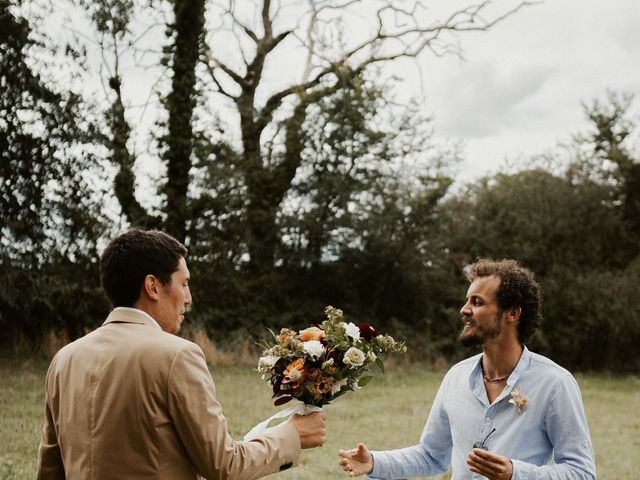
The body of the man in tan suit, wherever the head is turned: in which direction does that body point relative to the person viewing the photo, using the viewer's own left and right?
facing away from the viewer and to the right of the viewer

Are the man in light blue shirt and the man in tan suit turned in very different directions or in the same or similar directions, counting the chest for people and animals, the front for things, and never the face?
very different directions

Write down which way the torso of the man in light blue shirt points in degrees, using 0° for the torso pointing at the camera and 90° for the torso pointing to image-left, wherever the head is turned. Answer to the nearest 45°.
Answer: approximately 45°

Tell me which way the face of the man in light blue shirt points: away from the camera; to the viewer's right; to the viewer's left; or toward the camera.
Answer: to the viewer's left

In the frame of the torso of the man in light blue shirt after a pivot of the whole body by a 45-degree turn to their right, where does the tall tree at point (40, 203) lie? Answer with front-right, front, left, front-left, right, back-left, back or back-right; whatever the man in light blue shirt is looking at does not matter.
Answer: front-right

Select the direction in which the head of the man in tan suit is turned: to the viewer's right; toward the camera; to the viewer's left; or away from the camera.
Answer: to the viewer's right

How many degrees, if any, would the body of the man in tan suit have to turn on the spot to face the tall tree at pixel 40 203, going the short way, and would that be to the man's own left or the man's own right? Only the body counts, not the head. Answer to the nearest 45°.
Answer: approximately 45° to the man's own left

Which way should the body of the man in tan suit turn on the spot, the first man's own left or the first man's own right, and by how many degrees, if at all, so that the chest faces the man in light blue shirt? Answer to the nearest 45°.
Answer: approximately 45° to the first man's own right

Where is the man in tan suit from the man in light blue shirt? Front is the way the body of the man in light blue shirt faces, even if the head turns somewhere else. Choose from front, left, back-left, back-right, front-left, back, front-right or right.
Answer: front
